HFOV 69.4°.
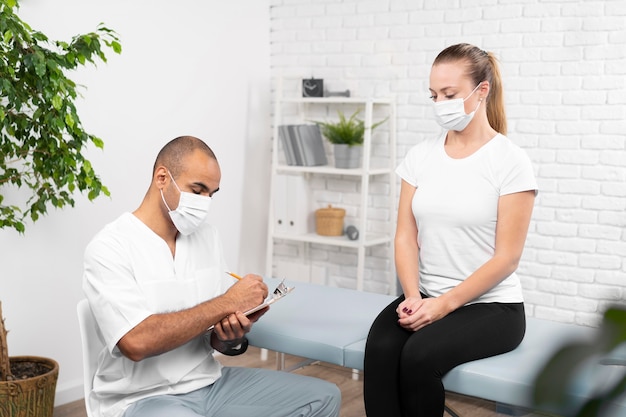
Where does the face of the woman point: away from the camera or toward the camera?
toward the camera

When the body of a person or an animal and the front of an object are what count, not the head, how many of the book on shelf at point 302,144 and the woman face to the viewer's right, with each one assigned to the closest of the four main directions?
0

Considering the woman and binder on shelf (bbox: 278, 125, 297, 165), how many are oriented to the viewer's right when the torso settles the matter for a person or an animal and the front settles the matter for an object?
0

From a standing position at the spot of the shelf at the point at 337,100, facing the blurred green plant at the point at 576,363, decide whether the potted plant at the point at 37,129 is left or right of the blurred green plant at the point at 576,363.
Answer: right

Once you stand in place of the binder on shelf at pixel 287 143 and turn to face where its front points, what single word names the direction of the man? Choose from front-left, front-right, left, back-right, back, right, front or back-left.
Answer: front

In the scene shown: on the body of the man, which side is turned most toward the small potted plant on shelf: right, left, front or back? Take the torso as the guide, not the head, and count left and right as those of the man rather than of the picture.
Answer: left

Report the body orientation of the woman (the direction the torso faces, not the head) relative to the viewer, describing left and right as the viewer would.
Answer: facing the viewer and to the left of the viewer

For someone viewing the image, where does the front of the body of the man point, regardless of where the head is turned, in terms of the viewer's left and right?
facing the viewer and to the right of the viewer

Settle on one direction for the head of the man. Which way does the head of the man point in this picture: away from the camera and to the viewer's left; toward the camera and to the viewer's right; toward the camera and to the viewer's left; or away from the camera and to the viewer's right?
toward the camera and to the viewer's right

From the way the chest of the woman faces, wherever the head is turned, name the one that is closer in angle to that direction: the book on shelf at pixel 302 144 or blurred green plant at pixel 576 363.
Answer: the blurred green plant

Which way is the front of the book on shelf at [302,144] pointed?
toward the camera

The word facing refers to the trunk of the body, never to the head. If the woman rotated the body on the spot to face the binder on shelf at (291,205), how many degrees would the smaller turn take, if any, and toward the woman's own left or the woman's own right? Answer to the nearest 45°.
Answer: approximately 90° to the woman's own right

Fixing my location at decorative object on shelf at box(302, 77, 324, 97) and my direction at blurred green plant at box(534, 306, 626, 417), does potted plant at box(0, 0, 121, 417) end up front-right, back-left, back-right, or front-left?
front-right
